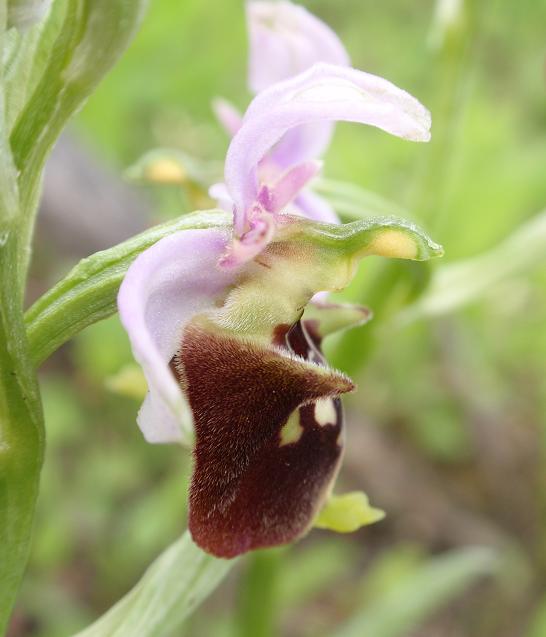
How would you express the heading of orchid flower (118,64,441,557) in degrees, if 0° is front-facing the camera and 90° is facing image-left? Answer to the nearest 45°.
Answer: approximately 270°

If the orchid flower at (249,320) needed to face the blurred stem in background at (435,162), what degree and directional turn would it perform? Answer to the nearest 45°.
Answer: approximately 90° to its left
